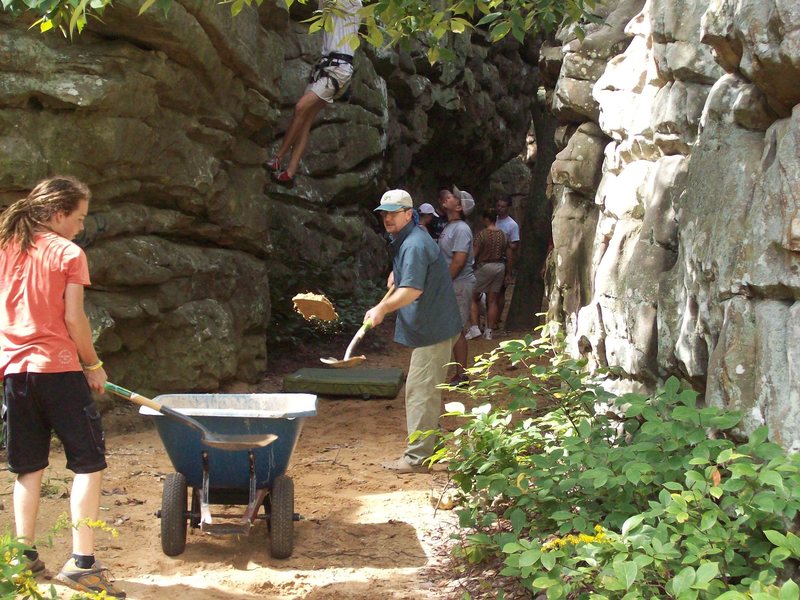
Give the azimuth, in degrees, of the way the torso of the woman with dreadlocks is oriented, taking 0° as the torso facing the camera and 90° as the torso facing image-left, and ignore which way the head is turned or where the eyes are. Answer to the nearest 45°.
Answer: approximately 225°

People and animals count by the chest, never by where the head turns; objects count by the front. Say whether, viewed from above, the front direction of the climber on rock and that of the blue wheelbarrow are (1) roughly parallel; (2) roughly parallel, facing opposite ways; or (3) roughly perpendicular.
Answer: roughly perpendicular

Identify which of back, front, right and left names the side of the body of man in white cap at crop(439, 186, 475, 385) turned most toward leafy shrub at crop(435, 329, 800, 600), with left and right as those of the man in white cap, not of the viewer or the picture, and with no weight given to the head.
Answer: left

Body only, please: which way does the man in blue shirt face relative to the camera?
to the viewer's left
